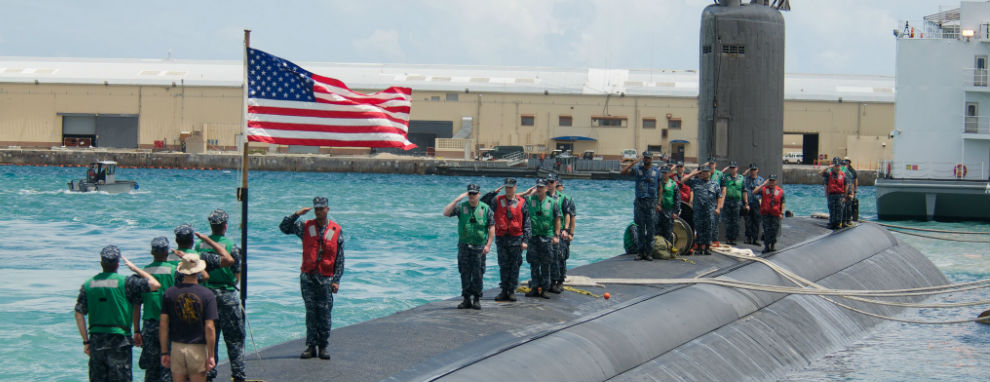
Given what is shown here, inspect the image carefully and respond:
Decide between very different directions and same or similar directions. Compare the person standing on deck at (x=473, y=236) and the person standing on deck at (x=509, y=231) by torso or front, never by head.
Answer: same or similar directions

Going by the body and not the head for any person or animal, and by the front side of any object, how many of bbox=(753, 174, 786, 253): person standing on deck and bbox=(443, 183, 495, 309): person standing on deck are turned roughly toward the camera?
2

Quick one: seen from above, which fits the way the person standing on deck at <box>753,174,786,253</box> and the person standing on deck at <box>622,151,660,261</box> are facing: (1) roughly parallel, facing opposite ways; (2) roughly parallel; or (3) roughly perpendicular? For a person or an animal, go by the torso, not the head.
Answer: roughly parallel

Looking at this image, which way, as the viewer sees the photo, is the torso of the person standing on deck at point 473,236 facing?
toward the camera

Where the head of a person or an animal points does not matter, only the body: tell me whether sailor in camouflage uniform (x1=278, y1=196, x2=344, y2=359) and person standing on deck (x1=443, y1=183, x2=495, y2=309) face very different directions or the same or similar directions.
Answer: same or similar directions

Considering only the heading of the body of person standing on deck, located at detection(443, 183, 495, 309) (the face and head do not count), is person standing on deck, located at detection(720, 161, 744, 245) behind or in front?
behind

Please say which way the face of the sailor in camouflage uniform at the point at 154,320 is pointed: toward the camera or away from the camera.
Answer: away from the camera

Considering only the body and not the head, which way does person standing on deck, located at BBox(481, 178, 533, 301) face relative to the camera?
toward the camera
